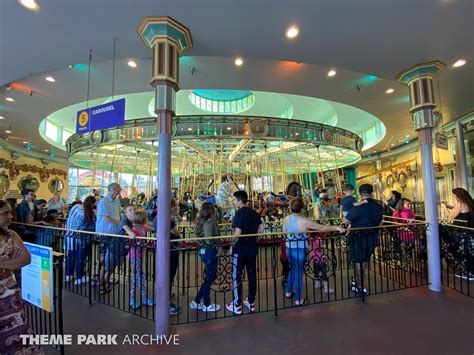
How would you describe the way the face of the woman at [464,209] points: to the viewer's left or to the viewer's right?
to the viewer's left

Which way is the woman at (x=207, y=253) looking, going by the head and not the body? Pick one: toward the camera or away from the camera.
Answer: away from the camera

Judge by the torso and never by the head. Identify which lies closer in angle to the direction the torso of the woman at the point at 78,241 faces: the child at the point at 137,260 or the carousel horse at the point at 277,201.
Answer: the carousel horse

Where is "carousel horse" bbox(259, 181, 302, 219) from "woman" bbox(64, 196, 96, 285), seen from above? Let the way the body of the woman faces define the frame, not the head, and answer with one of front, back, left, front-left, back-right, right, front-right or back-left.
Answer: front-right

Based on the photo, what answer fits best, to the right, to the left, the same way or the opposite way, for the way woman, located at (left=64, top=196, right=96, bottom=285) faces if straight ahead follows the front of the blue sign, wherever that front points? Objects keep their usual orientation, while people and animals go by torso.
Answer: the opposite way

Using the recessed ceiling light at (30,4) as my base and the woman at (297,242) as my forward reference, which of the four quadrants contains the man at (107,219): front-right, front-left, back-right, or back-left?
front-left

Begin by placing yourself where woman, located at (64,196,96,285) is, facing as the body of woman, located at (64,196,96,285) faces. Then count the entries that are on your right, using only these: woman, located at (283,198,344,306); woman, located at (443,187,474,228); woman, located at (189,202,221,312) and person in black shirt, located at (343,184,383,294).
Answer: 4

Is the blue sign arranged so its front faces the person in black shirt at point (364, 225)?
no

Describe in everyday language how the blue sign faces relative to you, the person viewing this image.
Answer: facing the viewer and to the left of the viewer

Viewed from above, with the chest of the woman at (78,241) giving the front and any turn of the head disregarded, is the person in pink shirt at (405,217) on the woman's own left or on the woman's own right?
on the woman's own right

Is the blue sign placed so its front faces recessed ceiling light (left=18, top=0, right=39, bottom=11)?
yes

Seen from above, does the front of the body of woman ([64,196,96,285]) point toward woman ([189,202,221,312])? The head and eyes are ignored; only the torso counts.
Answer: no

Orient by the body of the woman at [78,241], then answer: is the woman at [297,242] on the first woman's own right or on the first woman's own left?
on the first woman's own right

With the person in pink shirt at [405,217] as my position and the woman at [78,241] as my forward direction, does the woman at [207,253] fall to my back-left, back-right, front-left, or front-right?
front-left
